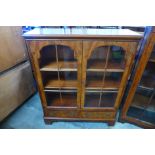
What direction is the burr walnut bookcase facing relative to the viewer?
toward the camera
